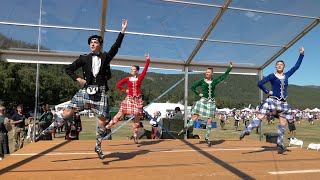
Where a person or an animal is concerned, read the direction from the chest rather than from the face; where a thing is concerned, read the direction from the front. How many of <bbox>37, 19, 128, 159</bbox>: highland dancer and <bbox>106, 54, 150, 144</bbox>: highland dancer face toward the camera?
2

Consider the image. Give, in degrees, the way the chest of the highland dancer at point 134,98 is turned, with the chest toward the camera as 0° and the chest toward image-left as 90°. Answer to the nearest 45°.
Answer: approximately 0°

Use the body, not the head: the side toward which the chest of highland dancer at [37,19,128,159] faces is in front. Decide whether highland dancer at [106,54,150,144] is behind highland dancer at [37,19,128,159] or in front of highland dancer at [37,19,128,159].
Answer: behind

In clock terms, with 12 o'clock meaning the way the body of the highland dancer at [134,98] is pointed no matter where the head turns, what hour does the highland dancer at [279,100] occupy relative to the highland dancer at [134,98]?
the highland dancer at [279,100] is roughly at 10 o'clock from the highland dancer at [134,98].

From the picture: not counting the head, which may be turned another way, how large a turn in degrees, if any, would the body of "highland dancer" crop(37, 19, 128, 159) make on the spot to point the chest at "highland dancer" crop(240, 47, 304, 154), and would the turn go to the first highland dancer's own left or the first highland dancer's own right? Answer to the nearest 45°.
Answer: approximately 90° to the first highland dancer's own left
